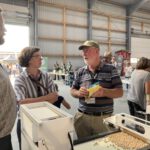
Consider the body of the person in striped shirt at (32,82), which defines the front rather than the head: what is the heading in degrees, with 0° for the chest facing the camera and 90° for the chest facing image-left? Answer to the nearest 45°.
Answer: approximately 315°

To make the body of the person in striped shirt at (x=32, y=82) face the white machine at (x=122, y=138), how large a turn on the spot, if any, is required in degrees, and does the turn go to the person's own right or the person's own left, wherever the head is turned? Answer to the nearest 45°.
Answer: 0° — they already face it

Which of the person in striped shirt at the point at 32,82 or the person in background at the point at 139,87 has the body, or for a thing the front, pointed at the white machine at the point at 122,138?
the person in striped shirt at the point at 32,82
